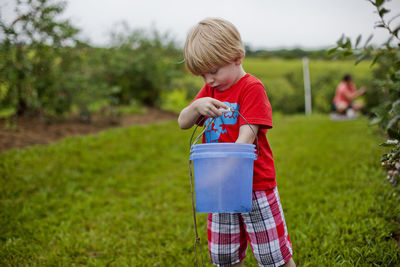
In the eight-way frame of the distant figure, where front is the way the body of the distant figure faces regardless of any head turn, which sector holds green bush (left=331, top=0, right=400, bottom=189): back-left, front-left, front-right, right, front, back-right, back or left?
right

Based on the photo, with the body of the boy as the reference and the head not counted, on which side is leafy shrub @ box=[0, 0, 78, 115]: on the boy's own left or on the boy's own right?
on the boy's own right

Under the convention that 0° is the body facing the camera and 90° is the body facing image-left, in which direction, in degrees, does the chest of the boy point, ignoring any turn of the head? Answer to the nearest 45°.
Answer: approximately 45°

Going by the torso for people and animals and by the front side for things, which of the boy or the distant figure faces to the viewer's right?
the distant figure

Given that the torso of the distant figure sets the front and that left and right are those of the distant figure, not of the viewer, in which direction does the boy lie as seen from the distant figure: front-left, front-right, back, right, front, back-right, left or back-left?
right

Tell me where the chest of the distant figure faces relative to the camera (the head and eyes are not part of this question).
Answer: to the viewer's right

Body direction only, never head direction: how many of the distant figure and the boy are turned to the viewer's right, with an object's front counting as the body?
1
